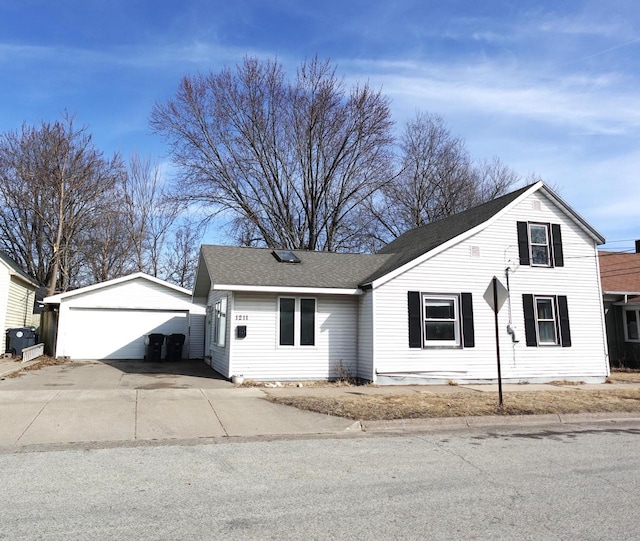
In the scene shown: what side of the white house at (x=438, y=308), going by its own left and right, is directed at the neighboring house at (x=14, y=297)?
right

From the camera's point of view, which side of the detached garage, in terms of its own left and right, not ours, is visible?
front

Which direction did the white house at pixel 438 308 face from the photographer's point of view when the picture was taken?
facing the viewer

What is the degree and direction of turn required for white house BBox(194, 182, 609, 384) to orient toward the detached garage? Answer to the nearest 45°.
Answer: approximately 90° to its right

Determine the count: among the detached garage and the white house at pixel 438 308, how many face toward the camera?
2

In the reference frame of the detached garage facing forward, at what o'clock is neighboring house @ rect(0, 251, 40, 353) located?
The neighboring house is roughly at 4 o'clock from the detached garage.
